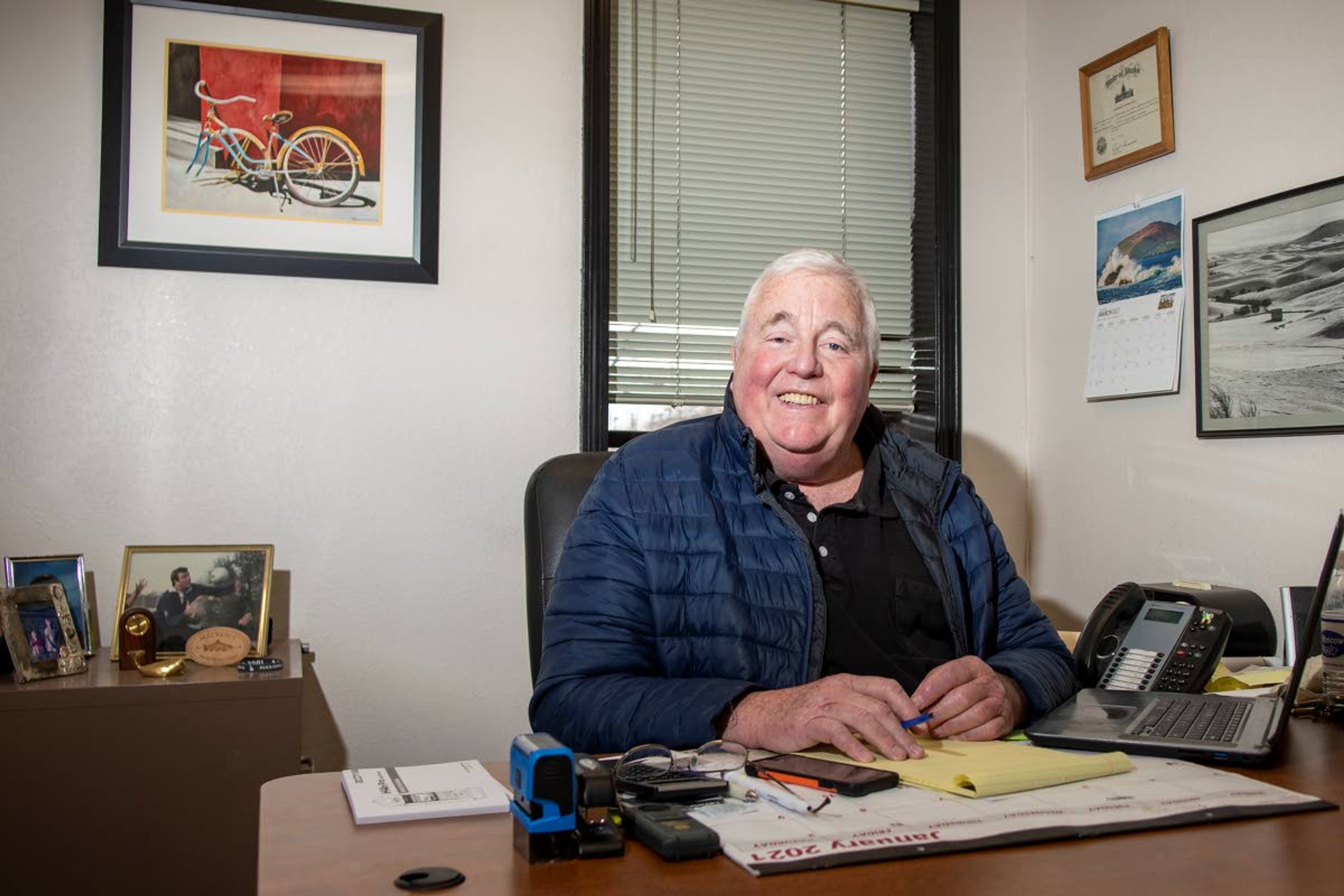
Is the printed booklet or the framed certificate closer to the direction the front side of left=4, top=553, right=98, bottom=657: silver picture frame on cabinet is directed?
the printed booklet

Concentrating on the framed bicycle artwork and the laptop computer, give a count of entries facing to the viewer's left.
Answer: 1

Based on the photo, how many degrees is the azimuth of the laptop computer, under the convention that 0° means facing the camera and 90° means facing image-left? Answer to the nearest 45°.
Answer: approximately 90°

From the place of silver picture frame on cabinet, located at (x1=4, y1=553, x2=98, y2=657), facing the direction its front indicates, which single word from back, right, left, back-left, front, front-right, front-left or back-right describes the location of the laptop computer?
front-left

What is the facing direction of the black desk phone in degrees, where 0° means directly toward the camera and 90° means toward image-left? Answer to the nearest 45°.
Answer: approximately 45°

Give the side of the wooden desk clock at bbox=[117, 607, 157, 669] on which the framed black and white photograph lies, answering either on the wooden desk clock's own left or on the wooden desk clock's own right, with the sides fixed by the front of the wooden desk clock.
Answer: on the wooden desk clock's own left

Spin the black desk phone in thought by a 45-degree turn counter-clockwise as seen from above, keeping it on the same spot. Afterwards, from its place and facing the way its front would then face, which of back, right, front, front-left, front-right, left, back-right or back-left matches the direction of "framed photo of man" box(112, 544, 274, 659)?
right

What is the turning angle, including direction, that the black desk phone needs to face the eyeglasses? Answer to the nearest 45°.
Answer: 0° — it already faces it
